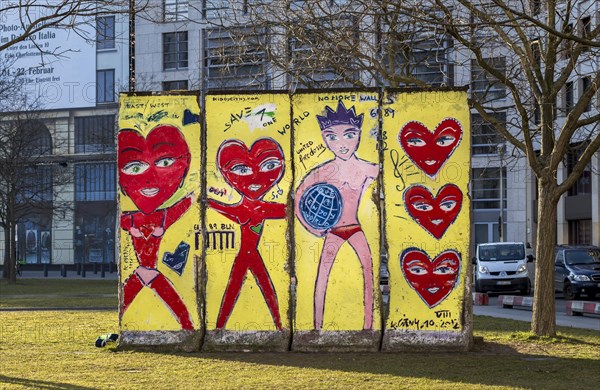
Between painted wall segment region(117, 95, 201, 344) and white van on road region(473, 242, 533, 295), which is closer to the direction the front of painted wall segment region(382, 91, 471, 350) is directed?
the painted wall segment

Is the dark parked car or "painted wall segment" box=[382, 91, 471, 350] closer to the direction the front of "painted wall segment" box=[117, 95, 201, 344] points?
the painted wall segment

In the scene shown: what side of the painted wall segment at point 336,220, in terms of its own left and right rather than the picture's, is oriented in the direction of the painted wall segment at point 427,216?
left

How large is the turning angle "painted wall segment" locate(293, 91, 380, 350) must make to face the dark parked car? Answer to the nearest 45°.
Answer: approximately 135° to its left

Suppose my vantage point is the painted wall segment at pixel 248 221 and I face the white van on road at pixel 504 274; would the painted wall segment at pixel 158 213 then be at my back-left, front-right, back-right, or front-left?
back-left

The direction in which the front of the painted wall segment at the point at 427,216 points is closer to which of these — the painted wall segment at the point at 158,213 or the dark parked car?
the painted wall segment

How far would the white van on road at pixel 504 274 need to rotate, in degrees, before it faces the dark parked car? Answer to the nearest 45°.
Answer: approximately 45° to its left

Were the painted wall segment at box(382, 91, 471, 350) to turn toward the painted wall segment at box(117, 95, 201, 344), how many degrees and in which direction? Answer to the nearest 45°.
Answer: approximately 90° to its right

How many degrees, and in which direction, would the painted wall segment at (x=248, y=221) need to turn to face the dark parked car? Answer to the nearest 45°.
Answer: approximately 135° to its left

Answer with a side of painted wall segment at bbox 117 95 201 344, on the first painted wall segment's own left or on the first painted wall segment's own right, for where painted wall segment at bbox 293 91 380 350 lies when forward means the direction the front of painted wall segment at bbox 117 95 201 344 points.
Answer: on the first painted wall segment's own left

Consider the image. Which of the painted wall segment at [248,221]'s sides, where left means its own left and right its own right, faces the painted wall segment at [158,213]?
right
